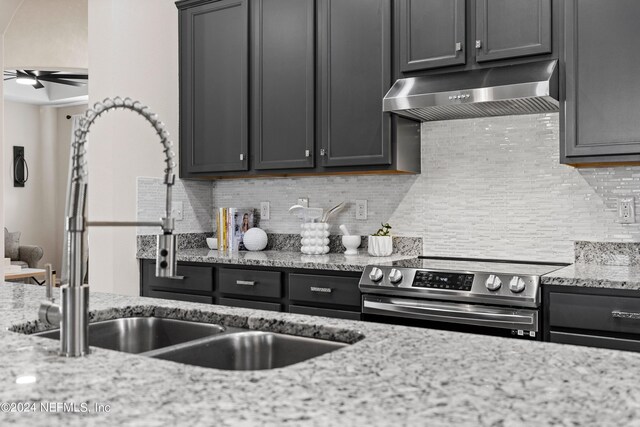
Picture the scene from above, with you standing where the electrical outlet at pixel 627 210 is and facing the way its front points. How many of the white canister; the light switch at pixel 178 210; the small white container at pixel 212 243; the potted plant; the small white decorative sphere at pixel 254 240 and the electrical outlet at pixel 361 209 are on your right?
6

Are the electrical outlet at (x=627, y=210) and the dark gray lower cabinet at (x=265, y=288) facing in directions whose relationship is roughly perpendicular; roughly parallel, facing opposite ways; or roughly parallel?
roughly parallel

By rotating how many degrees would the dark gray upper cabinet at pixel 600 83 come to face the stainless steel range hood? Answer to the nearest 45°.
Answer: approximately 90° to its right

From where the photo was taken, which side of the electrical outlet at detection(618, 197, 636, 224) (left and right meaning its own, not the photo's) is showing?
front

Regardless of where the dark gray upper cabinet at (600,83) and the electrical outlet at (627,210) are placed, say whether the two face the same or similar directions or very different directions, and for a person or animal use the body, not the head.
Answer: same or similar directions

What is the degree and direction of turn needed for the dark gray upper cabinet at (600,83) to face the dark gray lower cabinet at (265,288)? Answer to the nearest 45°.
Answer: approximately 90° to its right

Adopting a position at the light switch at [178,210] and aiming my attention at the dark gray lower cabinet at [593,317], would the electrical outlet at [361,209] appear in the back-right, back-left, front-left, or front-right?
front-left

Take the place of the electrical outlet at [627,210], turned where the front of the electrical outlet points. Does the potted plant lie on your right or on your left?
on your right

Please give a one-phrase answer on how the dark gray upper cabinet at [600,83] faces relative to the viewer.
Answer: facing the viewer

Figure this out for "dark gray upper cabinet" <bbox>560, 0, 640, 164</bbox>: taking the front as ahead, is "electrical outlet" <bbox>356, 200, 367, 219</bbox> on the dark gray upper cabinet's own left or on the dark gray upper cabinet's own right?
on the dark gray upper cabinet's own right

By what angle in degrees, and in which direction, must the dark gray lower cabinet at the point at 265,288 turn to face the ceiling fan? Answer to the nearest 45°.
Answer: approximately 90° to its right

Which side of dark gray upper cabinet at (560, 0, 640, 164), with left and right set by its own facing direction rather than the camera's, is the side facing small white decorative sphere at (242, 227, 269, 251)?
right

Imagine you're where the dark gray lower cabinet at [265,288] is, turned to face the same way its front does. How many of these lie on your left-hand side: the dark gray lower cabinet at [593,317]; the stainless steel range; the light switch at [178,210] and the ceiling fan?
2

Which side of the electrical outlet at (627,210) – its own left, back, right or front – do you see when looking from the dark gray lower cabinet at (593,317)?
front

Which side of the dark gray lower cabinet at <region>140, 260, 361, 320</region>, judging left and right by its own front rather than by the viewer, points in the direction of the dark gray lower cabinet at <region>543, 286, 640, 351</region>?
left
